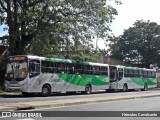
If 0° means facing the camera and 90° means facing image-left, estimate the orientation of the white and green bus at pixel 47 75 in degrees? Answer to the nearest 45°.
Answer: approximately 45°

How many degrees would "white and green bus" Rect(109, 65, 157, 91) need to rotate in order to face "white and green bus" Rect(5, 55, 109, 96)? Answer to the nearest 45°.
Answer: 0° — it already faces it

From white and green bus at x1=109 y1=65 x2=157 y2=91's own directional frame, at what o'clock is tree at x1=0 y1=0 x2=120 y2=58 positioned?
The tree is roughly at 12 o'clock from the white and green bus.

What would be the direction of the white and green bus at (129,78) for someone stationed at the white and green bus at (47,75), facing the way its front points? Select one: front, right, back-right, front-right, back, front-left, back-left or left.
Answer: back

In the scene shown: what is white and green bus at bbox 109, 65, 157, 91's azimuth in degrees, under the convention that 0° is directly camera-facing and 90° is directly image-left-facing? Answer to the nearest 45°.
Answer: approximately 45°
